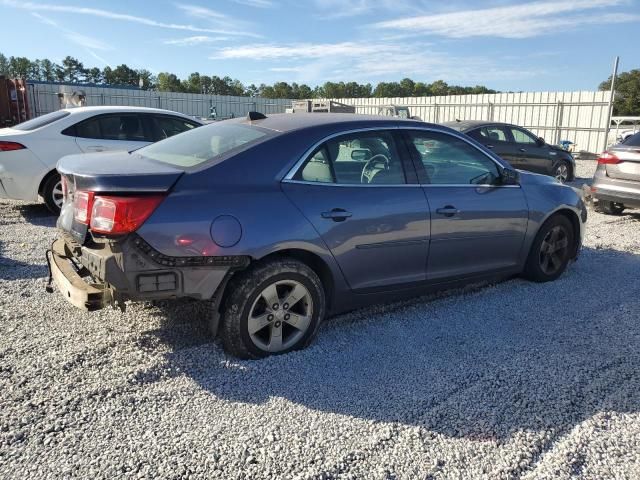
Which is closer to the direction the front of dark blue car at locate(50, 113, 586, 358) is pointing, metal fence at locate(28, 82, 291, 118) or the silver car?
the silver car

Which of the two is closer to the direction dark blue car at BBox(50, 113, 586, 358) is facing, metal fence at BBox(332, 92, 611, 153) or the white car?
the metal fence

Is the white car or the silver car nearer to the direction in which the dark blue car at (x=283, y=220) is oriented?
the silver car

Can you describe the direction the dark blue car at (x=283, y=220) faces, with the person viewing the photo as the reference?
facing away from the viewer and to the right of the viewer

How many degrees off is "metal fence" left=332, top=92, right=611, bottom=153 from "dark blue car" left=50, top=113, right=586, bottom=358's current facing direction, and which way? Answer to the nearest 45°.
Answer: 0° — it already faces it

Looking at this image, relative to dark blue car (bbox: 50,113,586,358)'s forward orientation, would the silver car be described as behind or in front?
in front

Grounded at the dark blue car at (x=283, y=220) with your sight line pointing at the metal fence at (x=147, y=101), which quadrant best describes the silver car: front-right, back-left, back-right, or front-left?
front-right

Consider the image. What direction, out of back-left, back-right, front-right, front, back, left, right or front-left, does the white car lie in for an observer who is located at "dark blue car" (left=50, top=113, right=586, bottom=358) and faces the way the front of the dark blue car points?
left

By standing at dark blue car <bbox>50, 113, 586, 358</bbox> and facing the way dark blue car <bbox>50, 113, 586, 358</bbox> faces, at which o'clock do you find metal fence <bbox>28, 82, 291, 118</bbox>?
The metal fence is roughly at 10 o'clock from the dark blue car.

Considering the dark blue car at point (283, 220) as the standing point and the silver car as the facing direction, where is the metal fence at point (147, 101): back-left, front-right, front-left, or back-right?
front-left
